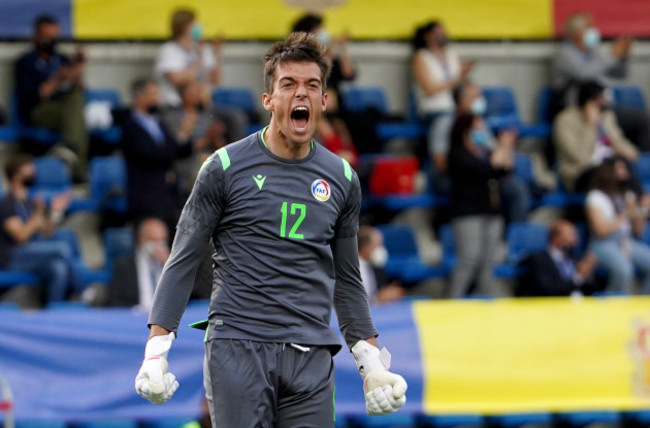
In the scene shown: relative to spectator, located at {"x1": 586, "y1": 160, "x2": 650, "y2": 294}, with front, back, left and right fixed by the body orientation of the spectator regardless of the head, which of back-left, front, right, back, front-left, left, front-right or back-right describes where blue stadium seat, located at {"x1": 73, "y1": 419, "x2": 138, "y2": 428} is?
right

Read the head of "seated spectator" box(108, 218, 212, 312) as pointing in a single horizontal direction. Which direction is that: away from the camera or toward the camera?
toward the camera

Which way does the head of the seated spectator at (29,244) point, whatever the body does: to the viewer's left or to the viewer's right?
to the viewer's right

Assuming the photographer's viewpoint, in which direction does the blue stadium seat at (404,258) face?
facing the viewer and to the right of the viewer

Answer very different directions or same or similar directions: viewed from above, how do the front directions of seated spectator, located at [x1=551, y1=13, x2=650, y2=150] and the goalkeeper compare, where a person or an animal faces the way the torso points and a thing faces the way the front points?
same or similar directions

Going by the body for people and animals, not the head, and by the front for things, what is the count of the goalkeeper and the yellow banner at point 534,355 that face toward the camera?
2

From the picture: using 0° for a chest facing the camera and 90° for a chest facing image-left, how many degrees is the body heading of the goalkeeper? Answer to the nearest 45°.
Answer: approximately 0°

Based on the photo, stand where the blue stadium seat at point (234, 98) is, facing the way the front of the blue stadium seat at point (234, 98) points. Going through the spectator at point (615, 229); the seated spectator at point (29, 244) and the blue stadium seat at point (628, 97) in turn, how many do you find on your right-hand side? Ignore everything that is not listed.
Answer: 1

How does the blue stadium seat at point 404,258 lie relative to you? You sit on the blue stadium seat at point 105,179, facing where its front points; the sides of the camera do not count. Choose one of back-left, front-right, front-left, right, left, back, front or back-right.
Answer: front-left

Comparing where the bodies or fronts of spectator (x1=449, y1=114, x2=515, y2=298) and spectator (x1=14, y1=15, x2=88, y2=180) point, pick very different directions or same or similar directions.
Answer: same or similar directions

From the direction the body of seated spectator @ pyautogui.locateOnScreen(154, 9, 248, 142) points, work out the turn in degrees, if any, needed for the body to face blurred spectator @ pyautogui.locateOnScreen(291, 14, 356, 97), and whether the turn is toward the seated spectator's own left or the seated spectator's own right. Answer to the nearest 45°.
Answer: approximately 45° to the seated spectator's own left

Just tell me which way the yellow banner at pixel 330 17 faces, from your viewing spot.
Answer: facing the viewer
